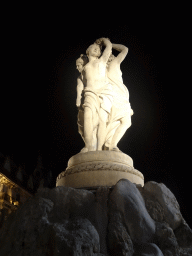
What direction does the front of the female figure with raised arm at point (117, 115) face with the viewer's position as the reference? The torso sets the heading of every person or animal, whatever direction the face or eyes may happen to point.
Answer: facing the viewer and to the right of the viewer
